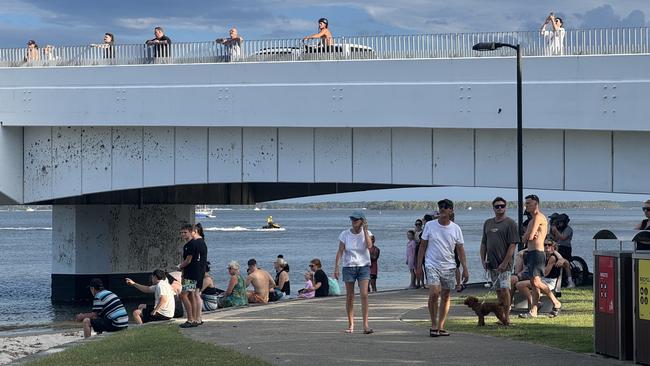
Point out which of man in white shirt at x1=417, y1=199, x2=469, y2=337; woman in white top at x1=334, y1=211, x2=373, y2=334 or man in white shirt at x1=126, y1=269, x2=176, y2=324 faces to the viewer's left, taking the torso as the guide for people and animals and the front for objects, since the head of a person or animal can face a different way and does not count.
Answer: man in white shirt at x1=126, y1=269, x2=176, y2=324

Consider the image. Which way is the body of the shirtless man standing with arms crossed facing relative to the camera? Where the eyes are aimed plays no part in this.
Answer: to the viewer's left

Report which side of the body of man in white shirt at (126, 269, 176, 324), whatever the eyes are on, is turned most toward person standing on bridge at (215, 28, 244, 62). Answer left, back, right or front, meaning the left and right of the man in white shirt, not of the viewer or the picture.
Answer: right

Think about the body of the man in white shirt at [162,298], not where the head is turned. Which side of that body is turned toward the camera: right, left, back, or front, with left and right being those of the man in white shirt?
left

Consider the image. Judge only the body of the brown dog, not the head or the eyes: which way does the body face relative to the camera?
to the viewer's left
